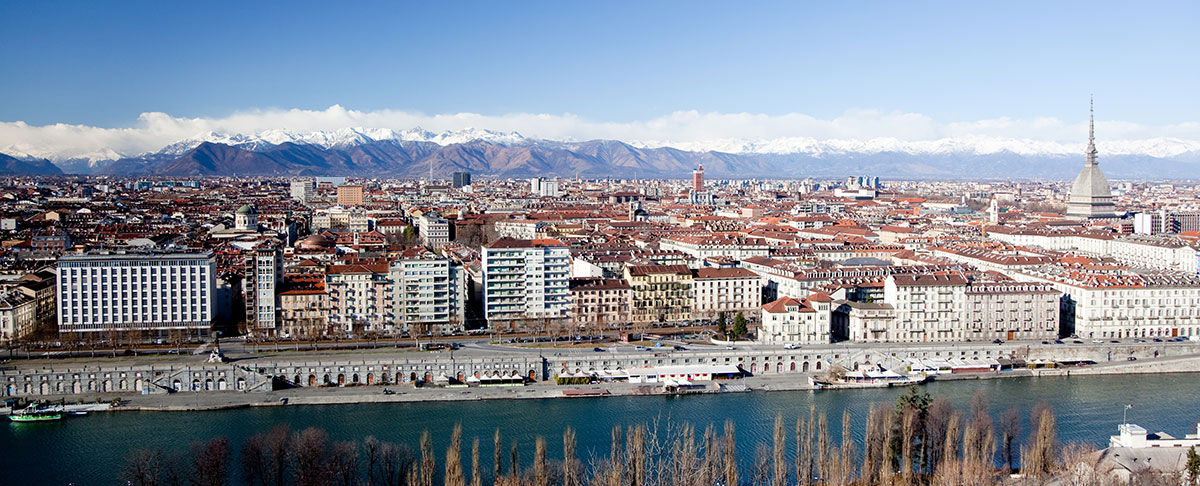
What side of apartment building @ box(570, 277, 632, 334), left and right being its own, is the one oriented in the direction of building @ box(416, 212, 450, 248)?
back

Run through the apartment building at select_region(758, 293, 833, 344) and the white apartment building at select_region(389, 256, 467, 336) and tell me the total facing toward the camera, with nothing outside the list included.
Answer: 2

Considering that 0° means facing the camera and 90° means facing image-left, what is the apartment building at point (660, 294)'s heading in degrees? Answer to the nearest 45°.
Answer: approximately 0°

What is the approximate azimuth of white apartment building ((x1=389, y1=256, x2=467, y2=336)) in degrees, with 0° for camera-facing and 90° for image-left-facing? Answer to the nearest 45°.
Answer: approximately 0°

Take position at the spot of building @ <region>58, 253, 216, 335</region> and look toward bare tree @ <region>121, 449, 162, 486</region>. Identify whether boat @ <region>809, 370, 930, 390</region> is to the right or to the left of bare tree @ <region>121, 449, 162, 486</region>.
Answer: left

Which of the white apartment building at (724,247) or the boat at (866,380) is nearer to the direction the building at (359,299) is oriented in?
the boat

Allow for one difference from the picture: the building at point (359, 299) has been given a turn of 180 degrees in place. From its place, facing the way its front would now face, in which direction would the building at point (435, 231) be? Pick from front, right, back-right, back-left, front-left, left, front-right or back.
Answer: front

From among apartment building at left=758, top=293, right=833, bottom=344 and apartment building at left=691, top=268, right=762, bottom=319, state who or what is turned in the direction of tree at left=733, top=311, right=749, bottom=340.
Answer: apartment building at left=691, top=268, right=762, bottom=319

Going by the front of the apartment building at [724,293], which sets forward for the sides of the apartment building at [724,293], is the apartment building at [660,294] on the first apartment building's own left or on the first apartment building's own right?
on the first apartment building's own right

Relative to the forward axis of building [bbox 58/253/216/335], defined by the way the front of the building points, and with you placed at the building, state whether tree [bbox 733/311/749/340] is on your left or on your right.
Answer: on your left
